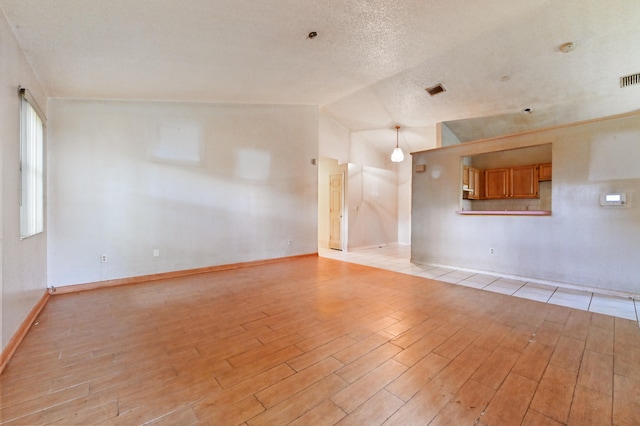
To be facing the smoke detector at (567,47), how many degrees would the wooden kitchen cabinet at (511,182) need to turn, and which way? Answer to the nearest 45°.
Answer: approximately 45° to its left

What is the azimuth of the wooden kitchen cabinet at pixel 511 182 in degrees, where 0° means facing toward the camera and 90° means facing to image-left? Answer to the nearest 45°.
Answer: approximately 45°

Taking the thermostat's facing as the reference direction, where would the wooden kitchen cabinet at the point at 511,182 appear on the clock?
The wooden kitchen cabinet is roughly at 5 o'clock from the thermostat.

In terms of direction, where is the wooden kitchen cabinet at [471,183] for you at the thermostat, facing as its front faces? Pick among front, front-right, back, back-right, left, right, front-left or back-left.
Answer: back-right

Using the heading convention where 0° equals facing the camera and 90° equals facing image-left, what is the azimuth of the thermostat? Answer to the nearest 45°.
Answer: approximately 0°

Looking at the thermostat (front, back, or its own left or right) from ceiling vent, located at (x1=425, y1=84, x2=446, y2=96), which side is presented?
right
